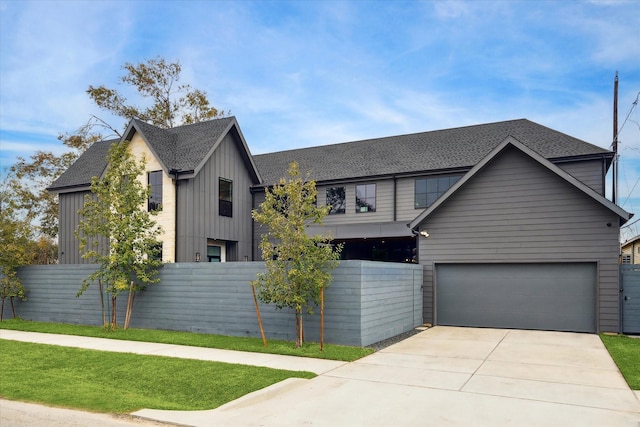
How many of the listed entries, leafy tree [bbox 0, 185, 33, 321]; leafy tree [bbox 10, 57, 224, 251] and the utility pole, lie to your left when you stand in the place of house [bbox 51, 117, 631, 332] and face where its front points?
1

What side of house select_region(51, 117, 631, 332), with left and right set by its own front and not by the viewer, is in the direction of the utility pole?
left

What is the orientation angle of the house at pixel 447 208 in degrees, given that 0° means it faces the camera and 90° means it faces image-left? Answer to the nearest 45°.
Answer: approximately 0°

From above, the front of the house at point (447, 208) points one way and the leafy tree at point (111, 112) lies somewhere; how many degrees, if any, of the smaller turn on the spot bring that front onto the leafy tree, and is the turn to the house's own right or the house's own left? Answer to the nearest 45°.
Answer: approximately 135° to the house's own right
